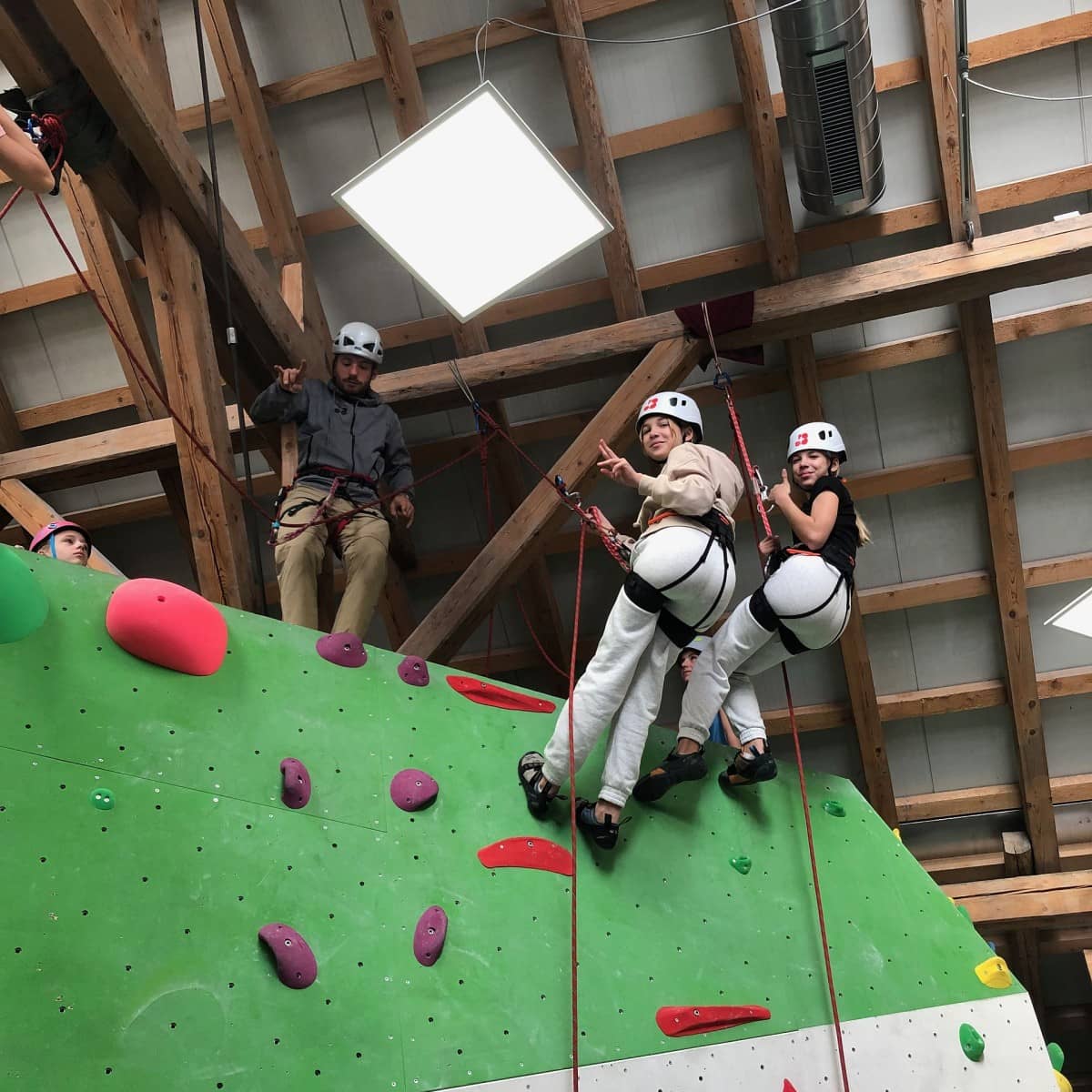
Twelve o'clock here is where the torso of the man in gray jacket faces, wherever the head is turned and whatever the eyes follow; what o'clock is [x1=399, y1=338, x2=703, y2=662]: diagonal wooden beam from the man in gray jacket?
The diagonal wooden beam is roughly at 9 o'clock from the man in gray jacket.

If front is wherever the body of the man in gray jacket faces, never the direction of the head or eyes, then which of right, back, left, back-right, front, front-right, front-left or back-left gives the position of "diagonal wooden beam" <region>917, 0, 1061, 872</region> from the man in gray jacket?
left

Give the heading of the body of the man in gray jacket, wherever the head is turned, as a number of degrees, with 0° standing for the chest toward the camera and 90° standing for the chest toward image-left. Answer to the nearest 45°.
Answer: approximately 0°
